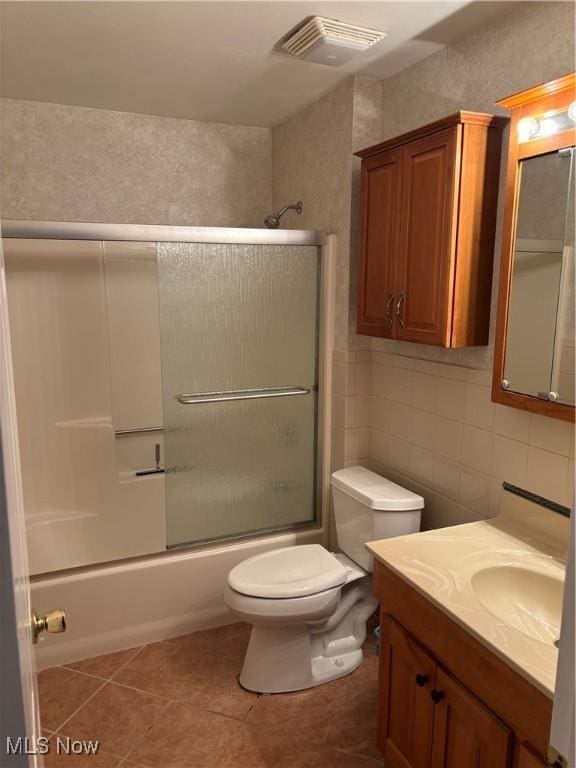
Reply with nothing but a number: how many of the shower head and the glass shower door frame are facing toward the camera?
1

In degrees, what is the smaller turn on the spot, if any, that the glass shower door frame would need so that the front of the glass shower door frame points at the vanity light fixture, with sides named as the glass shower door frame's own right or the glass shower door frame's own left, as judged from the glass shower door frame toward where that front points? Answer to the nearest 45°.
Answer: approximately 45° to the glass shower door frame's own left

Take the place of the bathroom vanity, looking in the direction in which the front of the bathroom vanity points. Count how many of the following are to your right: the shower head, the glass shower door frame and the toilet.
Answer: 3

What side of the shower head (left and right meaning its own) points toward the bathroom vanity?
left

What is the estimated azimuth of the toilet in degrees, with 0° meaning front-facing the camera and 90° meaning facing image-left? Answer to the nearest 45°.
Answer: approximately 45°

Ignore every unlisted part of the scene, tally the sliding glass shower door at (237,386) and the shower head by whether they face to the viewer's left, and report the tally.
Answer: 1
